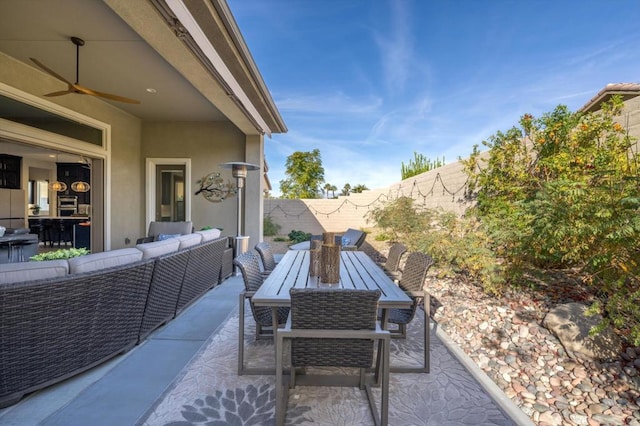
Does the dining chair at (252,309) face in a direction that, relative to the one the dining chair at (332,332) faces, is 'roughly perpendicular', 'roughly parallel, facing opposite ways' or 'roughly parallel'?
roughly perpendicular

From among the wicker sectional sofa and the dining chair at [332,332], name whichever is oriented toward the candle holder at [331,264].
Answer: the dining chair

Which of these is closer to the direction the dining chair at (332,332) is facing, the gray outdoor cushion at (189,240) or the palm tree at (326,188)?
the palm tree

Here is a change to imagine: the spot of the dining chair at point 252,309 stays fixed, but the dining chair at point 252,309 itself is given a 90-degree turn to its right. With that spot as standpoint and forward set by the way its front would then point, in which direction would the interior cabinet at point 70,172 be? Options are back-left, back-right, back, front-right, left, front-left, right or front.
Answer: back-right

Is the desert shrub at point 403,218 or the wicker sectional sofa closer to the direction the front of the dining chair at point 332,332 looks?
the desert shrub

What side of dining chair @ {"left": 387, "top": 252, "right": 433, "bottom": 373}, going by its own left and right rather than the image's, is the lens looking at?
left

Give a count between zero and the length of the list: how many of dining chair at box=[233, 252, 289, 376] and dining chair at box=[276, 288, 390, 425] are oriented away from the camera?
1

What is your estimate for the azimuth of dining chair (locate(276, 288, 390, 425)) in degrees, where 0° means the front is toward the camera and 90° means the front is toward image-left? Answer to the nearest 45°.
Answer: approximately 180°

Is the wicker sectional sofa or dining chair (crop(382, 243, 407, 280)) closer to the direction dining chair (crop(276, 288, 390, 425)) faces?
the dining chair

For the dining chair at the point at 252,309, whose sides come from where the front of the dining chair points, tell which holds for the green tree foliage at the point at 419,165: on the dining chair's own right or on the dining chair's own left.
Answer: on the dining chair's own left

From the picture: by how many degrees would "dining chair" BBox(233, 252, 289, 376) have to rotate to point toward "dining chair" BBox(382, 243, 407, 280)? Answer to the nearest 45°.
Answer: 0° — it already faces it

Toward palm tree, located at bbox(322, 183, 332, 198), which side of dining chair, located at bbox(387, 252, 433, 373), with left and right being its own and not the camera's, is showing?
right

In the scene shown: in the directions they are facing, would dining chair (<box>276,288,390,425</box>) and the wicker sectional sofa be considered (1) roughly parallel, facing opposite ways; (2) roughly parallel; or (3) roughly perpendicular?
roughly perpendicular
